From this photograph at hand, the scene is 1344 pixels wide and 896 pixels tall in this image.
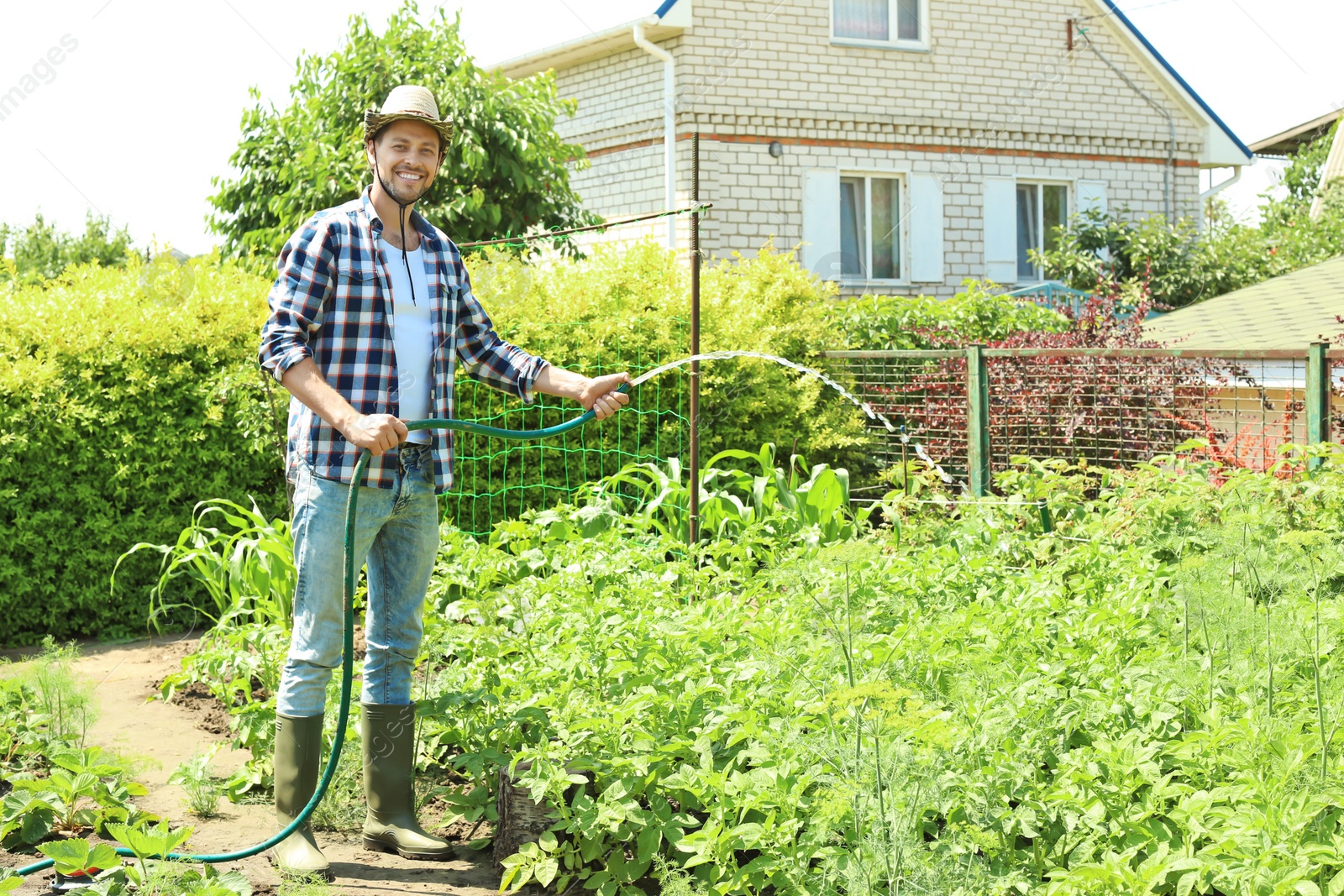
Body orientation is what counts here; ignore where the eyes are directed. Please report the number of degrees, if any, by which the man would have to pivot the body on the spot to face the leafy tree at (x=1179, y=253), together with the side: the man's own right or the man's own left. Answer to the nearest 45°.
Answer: approximately 90° to the man's own left

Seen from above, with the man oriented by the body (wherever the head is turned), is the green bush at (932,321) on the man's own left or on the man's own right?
on the man's own left

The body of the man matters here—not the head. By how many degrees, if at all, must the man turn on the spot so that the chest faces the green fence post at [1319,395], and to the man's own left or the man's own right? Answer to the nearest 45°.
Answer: approximately 90° to the man's own left

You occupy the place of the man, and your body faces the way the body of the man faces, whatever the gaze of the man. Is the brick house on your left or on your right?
on your left

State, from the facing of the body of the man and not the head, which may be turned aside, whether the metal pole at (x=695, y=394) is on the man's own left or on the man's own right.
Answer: on the man's own left

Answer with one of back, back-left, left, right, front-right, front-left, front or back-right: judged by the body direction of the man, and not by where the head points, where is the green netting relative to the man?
back-left

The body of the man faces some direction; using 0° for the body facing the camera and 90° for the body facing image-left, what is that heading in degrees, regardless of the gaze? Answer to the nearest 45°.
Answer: approximately 315°
